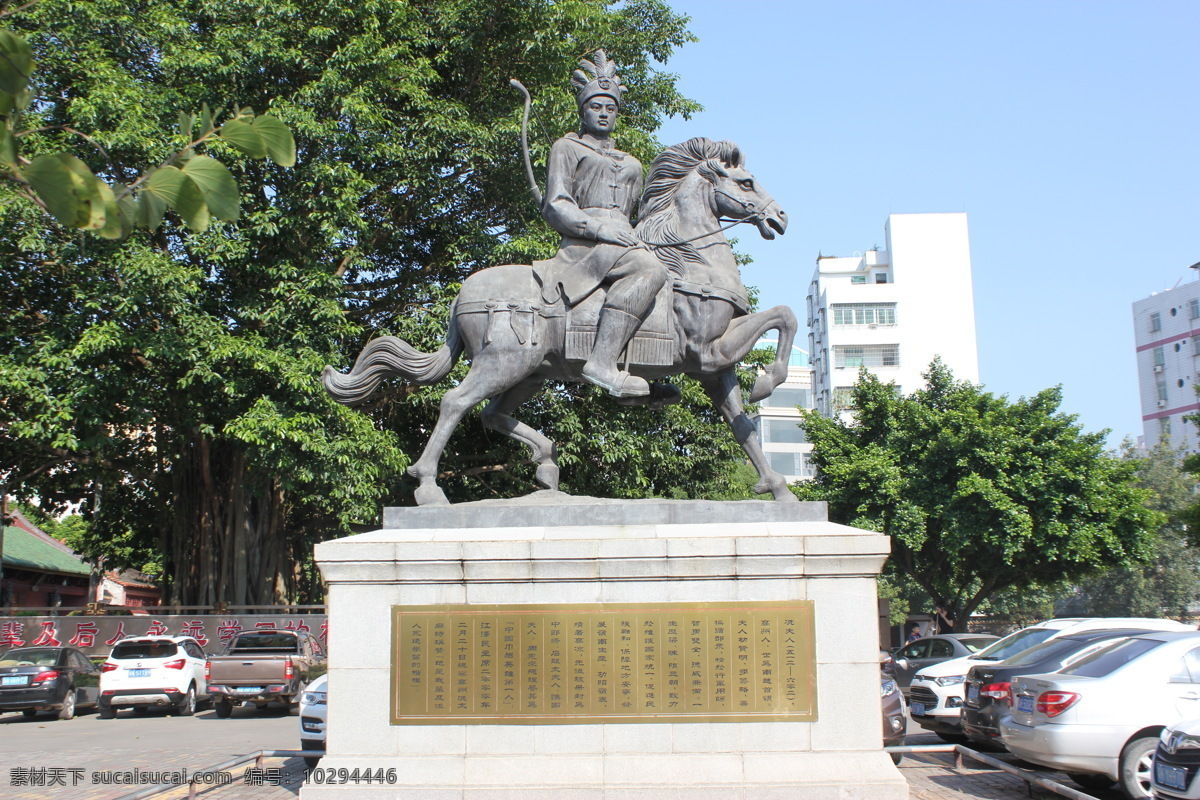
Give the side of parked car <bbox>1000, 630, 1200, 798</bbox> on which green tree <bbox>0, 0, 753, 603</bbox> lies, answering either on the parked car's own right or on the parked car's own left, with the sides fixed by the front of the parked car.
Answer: on the parked car's own left

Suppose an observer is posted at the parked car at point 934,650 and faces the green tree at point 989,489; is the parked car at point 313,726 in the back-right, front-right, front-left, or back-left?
back-left

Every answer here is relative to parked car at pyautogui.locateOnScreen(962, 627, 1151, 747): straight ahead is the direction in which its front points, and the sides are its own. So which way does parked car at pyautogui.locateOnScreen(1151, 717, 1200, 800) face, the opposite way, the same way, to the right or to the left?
the opposite way

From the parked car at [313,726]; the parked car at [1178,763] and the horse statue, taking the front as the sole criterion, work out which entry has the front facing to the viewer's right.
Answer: the horse statue

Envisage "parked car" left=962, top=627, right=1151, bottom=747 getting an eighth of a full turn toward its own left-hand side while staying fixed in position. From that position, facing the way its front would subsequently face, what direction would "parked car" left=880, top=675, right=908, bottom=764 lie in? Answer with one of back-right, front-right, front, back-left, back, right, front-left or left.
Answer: left

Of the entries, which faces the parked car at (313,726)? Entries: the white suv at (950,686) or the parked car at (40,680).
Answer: the white suv

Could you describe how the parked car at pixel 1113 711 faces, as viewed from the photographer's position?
facing away from the viewer and to the right of the viewer

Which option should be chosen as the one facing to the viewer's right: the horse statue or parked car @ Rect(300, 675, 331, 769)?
the horse statue

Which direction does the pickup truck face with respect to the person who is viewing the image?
facing away from the viewer and to the right of the viewer

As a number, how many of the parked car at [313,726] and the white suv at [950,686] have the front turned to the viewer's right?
0

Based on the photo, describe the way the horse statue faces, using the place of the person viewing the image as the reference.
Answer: facing to the right of the viewer

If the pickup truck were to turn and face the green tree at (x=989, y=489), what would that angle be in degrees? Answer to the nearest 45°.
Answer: approximately 45° to its right

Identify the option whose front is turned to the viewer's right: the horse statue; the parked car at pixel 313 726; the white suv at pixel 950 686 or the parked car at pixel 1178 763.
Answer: the horse statue
